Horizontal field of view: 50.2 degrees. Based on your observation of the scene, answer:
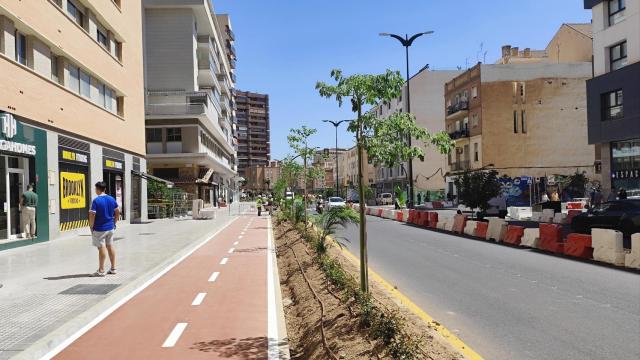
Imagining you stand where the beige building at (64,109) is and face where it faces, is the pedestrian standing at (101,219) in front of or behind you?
in front

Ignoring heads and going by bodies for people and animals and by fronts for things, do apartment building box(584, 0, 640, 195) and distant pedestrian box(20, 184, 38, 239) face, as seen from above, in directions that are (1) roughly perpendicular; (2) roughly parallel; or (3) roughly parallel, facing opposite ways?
roughly perpendicular

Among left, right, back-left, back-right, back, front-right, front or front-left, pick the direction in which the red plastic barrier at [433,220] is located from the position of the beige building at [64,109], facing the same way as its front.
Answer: front-left

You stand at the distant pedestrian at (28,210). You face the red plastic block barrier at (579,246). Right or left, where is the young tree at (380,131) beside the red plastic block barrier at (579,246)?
right

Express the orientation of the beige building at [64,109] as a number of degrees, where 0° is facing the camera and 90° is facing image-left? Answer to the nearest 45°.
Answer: approximately 315°

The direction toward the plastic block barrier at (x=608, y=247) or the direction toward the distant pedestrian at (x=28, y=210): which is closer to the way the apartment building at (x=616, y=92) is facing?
the distant pedestrian

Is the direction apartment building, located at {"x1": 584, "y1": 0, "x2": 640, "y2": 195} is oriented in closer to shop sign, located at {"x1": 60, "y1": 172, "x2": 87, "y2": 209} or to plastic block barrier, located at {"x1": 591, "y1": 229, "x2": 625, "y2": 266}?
the shop sign

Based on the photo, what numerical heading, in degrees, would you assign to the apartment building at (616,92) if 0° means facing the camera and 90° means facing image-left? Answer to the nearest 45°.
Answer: approximately 45°

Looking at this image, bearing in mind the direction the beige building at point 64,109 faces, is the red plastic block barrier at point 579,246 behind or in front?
in front
